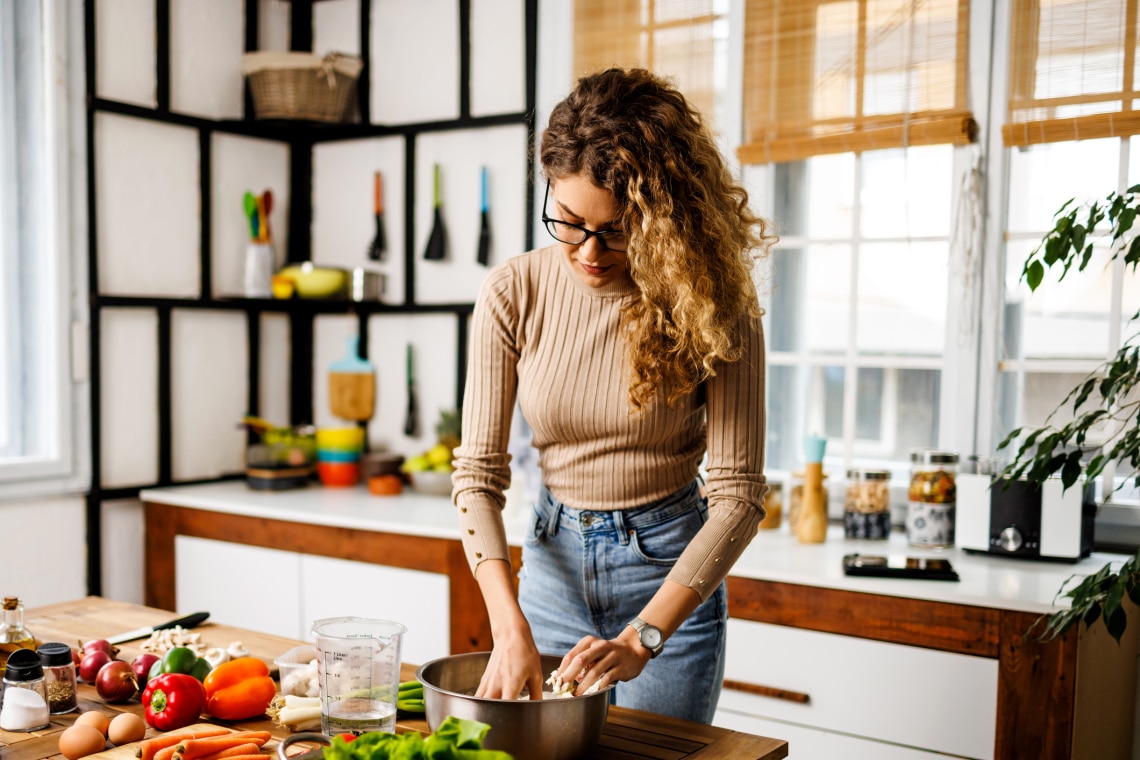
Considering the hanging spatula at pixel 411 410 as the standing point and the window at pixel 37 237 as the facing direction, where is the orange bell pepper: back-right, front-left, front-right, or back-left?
front-left

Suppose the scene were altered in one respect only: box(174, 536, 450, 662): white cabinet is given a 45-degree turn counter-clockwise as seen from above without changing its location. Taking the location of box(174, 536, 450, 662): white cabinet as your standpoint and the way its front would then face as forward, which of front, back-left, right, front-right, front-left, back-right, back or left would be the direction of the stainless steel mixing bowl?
front

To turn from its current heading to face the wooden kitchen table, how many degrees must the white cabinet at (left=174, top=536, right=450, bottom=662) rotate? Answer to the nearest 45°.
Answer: approximately 45° to its left

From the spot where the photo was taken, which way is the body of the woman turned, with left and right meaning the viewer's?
facing the viewer and to the left of the viewer

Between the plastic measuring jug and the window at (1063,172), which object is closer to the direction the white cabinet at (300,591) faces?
the plastic measuring jug

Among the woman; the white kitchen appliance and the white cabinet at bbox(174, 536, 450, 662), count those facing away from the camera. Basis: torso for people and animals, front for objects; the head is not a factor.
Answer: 0

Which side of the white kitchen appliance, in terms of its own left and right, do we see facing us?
front

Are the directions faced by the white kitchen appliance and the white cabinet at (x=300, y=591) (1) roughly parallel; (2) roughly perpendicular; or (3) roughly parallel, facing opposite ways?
roughly parallel

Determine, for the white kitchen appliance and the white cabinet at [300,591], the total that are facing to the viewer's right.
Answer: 0

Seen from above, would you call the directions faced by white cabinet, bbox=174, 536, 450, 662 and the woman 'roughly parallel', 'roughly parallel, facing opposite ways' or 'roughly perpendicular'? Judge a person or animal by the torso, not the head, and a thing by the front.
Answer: roughly parallel

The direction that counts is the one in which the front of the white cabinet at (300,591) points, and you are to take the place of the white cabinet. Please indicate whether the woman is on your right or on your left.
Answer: on your left

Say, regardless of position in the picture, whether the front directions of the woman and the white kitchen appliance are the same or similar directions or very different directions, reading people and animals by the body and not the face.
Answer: same or similar directions

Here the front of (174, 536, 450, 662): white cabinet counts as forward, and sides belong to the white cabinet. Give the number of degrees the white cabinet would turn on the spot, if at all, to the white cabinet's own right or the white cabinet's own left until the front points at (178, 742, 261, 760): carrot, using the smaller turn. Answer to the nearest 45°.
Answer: approximately 45° to the white cabinet's own left

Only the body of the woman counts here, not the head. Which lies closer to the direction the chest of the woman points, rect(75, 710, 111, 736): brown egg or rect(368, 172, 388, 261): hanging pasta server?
the brown egg

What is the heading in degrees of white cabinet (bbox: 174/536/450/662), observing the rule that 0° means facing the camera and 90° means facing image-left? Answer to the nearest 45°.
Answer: approximately 45°

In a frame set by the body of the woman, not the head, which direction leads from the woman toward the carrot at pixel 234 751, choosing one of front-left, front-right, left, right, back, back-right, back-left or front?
front
